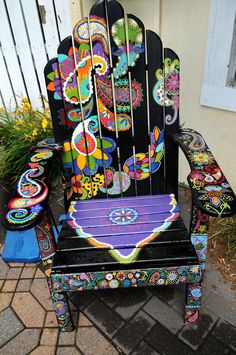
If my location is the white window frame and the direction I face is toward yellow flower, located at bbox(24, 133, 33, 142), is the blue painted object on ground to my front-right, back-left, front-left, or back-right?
front-left

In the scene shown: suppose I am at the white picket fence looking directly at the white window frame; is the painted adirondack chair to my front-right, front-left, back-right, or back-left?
front-right

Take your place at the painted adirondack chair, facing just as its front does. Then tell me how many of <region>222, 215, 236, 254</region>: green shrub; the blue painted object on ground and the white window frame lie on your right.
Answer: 1

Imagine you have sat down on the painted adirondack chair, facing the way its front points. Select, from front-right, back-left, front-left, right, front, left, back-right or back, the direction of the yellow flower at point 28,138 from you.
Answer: back-right

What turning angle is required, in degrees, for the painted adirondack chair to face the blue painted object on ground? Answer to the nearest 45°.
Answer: approximately 90° to its right

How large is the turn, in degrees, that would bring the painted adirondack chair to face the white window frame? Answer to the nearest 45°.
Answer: approximately 135° to its left

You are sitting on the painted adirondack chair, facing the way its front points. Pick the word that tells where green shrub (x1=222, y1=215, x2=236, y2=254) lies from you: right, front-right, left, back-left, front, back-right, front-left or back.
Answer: left

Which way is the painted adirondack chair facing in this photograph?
toward the camera

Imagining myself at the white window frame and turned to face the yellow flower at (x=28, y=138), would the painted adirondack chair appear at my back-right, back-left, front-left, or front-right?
front-left

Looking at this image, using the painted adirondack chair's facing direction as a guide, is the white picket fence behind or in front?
behind

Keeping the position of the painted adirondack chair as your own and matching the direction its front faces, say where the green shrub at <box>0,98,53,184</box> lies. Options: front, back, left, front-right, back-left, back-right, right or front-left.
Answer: back-right

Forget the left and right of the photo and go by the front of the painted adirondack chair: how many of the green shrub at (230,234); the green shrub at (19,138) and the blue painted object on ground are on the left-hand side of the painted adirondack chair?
1
